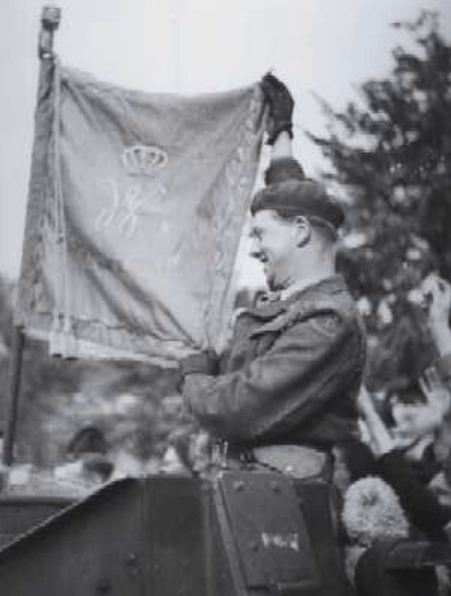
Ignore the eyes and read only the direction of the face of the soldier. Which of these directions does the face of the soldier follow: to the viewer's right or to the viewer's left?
to the viewer's left

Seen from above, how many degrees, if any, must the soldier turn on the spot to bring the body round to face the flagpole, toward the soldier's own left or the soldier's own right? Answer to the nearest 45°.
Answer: approximately 45° to the soldier's own right

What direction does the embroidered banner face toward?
toward the camera

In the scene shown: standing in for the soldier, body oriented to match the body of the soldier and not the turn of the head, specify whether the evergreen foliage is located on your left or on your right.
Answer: on your right

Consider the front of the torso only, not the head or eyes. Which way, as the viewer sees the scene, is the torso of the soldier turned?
to the viewer's left

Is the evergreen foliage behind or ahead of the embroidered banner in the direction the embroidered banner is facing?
behind
